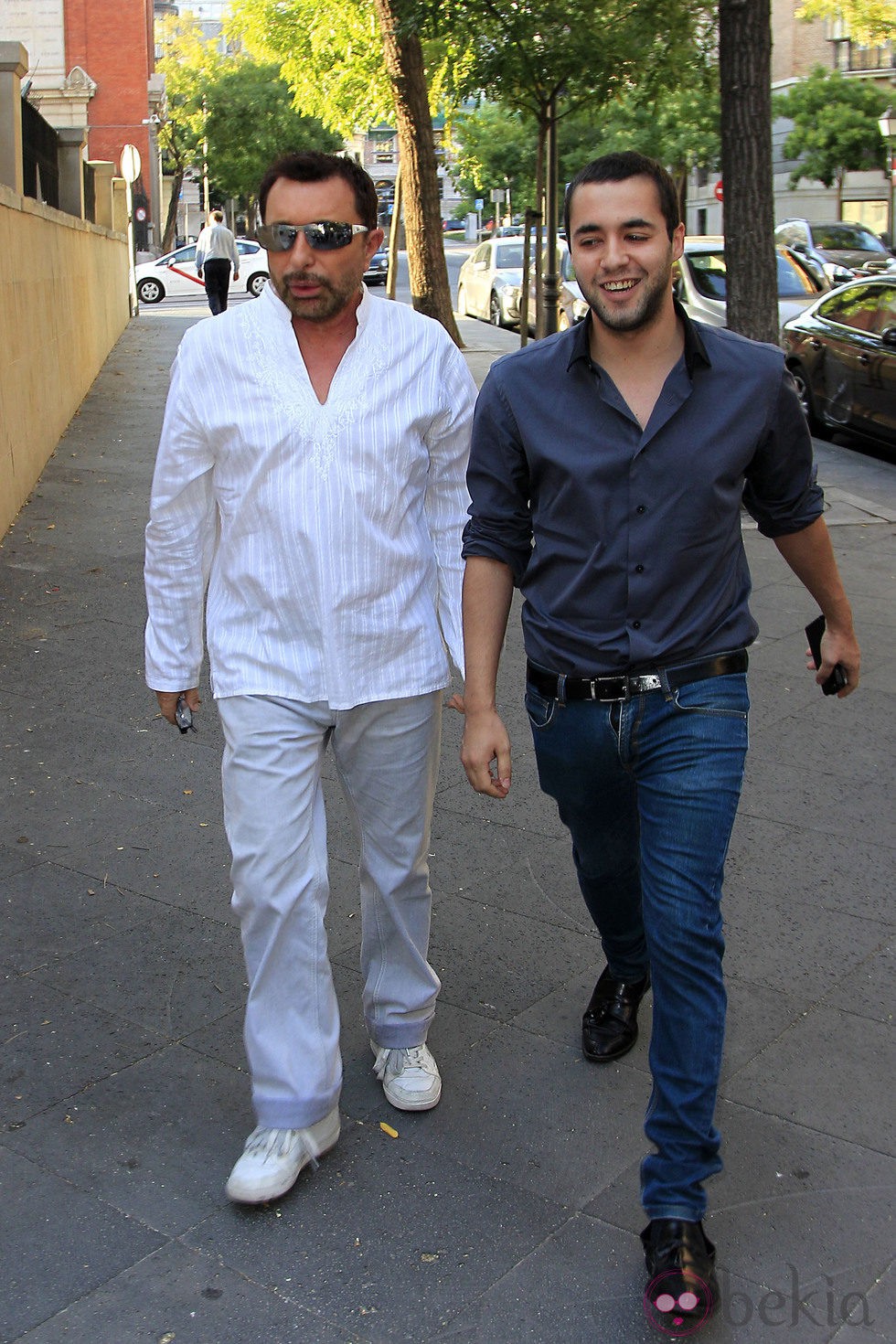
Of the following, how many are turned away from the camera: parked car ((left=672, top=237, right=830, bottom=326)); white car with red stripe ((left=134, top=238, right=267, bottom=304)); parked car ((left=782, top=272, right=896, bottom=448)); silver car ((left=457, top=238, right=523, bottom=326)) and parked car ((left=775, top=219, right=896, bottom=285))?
0

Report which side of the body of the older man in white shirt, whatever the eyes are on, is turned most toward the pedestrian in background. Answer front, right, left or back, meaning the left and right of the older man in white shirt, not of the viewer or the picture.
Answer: back

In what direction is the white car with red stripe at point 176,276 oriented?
to the viewer's left

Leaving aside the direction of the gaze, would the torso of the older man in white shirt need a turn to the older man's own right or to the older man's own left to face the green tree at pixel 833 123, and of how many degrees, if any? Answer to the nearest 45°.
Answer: approximately 180°

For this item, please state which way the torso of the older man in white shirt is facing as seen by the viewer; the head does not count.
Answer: toward the camera

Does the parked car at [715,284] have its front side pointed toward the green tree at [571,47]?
no

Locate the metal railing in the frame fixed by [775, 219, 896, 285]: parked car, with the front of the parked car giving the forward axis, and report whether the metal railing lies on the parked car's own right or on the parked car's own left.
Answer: on the parked car's own right

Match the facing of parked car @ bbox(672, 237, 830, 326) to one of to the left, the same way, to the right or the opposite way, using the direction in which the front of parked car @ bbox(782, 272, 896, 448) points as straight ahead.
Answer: the same way

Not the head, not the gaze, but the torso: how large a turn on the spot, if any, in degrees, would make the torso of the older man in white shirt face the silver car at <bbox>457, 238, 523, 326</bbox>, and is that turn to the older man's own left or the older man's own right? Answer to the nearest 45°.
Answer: approximately 180°

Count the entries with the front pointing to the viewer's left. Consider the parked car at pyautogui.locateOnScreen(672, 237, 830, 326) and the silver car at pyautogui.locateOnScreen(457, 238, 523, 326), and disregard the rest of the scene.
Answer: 0

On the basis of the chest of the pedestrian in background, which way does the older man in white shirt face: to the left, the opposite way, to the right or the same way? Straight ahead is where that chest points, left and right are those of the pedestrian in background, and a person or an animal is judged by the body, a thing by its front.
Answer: the opposite way

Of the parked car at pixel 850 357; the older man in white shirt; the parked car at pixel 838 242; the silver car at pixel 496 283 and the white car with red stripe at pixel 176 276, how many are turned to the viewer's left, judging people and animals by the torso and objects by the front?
1

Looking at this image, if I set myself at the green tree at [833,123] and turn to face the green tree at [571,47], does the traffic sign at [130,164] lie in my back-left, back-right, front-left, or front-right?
front-right
